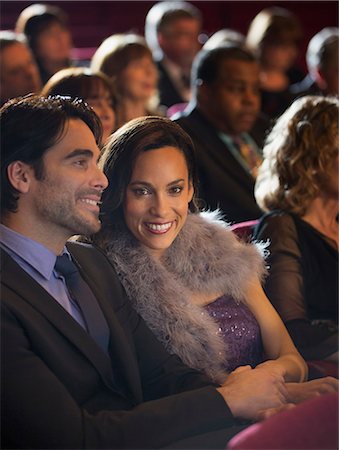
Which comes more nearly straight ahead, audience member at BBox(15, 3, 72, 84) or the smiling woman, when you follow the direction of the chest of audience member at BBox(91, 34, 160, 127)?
the smiling woman
